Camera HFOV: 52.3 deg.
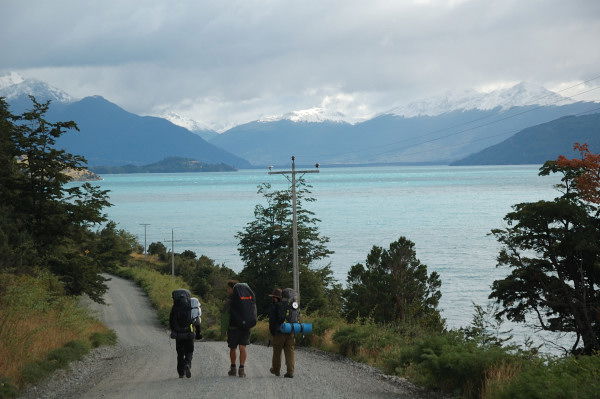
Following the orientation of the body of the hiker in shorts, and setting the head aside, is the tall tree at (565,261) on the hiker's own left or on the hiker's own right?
on the hiker's own right

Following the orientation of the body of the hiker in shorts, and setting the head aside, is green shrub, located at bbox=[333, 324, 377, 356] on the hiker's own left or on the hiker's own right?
on the hiker's own right

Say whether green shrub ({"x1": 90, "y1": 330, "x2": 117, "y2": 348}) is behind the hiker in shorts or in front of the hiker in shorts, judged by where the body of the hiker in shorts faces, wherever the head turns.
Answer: in front

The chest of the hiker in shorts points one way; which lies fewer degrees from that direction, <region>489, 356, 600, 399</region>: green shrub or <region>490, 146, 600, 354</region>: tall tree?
the tall tree

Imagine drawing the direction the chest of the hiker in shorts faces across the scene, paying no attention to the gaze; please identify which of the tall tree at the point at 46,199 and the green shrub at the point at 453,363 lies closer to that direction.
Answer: the tall tree

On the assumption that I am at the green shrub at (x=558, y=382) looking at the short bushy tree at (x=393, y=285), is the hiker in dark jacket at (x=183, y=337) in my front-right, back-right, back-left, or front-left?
front-left

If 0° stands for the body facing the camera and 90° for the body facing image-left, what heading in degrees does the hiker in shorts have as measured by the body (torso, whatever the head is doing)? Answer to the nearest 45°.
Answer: approximately 135°

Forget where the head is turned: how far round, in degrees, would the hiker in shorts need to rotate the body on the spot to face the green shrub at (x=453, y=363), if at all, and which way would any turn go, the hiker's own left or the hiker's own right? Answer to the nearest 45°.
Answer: approximately 135° to the hiker's own right

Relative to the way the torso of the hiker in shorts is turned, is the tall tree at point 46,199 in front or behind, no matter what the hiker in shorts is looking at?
in front

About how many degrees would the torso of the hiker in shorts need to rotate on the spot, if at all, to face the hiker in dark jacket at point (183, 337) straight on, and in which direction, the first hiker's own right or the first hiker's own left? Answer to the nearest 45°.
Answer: approximately 45° to the first hiker's own left

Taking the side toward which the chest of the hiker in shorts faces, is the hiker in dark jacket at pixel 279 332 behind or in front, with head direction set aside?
behind

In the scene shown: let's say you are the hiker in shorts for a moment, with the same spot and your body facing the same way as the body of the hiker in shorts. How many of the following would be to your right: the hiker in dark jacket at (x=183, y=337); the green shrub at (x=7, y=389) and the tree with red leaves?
1

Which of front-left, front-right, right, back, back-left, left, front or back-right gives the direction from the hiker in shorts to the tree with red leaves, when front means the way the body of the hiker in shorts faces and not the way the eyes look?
right
